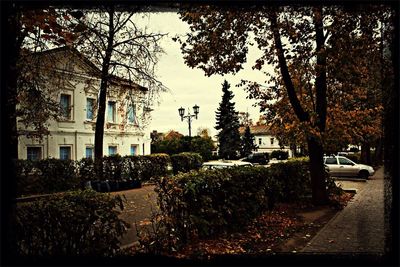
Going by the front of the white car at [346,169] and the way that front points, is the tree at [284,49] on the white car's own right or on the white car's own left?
on the white car's own right

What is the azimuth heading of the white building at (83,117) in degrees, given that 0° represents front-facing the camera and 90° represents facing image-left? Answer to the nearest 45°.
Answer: approximately 315°

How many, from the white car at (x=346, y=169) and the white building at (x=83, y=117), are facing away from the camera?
0

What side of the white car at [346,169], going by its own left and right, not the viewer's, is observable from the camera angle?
right

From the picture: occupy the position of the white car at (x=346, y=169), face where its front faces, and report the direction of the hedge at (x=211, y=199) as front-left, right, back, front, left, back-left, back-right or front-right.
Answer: right
